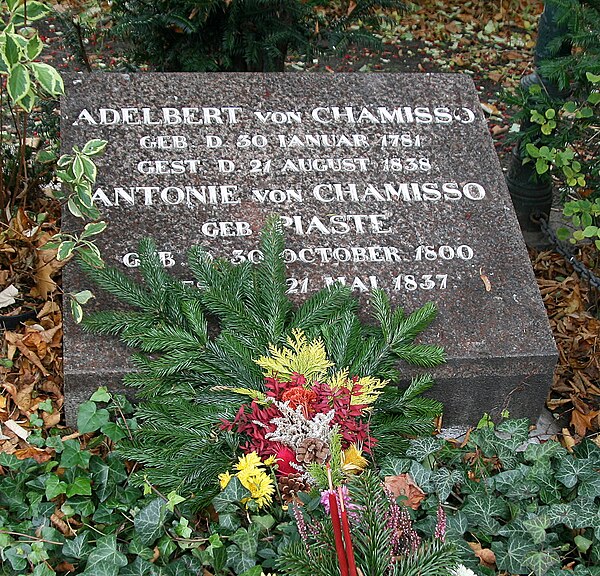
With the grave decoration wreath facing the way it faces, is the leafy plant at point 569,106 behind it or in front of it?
behind

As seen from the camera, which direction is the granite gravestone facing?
toward the camera

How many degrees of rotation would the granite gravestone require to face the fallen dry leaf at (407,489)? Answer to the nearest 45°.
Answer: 0° — it already faces it

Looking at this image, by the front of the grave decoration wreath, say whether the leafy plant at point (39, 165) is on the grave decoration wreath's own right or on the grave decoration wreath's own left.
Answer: on the grave decoration wreath's own right

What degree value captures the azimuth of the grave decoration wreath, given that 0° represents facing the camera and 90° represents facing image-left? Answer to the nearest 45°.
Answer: approximately 0°

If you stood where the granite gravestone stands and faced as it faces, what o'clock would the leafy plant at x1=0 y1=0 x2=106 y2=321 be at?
The leafy plant is roughly at 2 o'clock from the granite gravestone.

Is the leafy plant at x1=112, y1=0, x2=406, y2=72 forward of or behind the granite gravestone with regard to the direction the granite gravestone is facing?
behind

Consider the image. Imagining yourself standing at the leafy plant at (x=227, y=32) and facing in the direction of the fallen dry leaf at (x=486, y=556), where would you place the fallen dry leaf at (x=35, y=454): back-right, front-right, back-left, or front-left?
front-right

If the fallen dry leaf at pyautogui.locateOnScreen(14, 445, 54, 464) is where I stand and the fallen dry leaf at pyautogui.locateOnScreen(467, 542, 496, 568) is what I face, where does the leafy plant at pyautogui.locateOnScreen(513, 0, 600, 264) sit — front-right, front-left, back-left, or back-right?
front-left

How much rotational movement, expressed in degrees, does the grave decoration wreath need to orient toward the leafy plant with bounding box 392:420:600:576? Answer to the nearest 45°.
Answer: approximately 90° to its left
